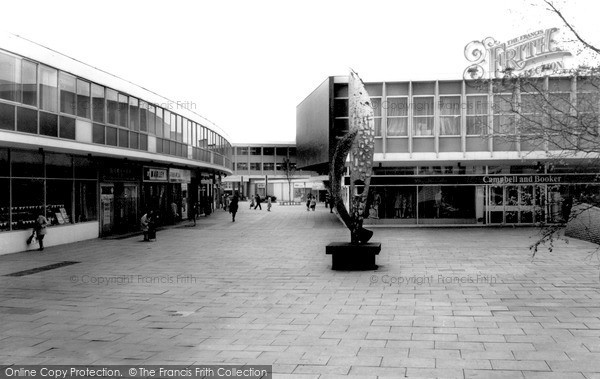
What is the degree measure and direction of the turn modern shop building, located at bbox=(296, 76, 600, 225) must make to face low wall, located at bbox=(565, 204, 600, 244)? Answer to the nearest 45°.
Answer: approximately 45° to its left

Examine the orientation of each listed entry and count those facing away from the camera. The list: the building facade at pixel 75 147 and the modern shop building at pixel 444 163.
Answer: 0

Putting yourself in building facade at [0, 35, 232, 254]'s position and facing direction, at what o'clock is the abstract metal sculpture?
The abstract metal sculpture is roughly at 12 o'clock from the building facade.

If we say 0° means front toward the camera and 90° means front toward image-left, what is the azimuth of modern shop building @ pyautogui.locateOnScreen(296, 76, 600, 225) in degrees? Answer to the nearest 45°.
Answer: approximately 0°

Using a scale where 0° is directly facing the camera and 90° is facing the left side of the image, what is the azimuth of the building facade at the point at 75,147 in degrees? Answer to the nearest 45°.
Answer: approximately 315°

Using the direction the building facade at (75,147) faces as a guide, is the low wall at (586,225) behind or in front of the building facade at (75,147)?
in front

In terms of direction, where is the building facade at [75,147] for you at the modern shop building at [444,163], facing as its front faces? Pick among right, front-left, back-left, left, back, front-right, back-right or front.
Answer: front-right

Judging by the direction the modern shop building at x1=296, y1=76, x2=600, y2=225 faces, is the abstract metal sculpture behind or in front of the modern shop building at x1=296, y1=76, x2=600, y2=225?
in front

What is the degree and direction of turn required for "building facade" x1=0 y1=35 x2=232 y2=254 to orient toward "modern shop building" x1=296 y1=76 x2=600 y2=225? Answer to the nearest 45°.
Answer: approximately 45° to its left

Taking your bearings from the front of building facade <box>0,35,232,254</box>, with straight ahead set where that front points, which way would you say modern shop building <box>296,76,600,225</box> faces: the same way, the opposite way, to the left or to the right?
to the right

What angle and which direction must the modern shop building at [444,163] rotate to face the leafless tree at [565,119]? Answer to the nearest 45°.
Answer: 0° — it already faces it

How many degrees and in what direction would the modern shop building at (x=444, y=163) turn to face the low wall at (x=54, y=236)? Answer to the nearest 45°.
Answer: approximately 45° to its right
